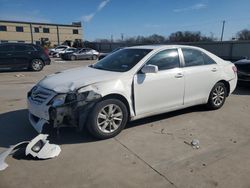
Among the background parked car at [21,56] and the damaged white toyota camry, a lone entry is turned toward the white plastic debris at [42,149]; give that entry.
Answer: the damaged white toyota camry

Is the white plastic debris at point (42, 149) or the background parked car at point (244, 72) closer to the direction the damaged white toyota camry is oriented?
the white plastic debris

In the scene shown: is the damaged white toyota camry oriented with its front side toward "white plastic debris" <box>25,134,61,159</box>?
yes

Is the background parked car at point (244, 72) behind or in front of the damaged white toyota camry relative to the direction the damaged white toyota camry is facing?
behind

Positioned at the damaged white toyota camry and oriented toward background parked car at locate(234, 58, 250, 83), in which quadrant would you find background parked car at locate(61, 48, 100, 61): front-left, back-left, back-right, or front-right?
front-left

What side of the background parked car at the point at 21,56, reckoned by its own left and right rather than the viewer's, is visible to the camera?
left

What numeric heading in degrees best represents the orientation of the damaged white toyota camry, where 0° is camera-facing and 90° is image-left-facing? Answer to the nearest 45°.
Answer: approximately 45°

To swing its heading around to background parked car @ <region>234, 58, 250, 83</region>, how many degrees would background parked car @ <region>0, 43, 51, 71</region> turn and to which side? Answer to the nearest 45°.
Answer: approximately 135° to its left

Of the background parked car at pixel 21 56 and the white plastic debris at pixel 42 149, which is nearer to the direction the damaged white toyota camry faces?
the white plastic debris

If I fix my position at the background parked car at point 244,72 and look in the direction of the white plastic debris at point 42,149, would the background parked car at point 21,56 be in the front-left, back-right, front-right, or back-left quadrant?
front-right

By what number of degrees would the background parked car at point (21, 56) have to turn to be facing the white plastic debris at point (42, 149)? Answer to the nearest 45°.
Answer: approximately 90° to its left

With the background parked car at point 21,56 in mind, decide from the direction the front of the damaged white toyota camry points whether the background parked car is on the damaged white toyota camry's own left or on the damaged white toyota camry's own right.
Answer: on the damaged white toyota camry's own right

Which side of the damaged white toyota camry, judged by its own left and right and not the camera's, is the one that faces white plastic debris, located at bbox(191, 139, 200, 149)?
left
